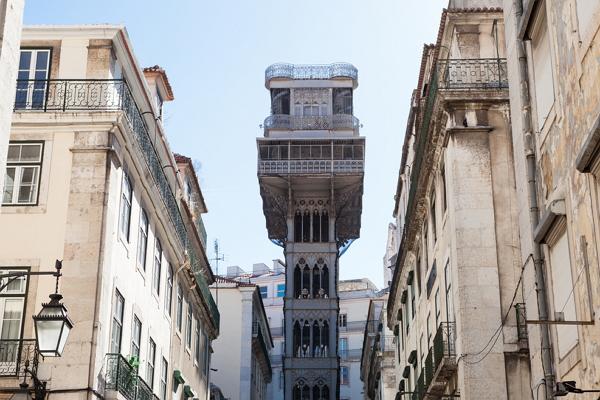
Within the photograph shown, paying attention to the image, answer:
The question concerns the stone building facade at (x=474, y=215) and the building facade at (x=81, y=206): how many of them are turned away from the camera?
0

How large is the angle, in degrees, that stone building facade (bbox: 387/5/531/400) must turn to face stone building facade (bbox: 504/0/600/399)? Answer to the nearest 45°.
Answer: approximately 45° to its left

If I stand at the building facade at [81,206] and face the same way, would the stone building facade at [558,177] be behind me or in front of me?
in front

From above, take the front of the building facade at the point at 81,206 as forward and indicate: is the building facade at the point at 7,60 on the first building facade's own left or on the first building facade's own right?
on the first building facade's own right

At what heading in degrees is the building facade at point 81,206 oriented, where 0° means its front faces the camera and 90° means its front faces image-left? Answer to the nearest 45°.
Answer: approximately 315°

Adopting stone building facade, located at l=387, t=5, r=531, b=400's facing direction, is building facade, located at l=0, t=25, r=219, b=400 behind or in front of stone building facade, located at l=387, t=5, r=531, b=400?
in front

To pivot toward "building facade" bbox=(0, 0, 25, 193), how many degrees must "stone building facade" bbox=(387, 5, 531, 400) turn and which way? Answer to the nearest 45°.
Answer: approximately 45° to its left

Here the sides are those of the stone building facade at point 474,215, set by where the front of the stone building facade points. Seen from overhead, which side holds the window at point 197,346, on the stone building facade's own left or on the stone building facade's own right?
on the stone building facade's own right

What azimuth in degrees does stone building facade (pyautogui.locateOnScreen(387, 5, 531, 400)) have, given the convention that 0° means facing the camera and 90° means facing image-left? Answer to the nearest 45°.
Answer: approximately 45°
